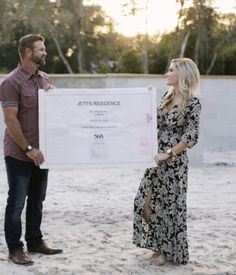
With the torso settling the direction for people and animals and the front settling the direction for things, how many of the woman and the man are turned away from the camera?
0

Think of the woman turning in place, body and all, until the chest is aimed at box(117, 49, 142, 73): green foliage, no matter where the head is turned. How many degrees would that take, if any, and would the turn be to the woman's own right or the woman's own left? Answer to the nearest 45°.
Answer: approximately 135° to the woman's own right

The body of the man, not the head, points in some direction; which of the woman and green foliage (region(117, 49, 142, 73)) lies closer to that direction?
the woman

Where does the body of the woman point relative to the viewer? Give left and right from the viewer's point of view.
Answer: facing the viewer and to the left of the viewer

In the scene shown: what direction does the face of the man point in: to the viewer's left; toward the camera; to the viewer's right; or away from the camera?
to the viewer's right

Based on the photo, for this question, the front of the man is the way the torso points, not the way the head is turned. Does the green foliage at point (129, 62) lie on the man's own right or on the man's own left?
on the man's own left

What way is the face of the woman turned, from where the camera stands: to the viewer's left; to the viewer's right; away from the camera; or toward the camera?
to the viewer's left

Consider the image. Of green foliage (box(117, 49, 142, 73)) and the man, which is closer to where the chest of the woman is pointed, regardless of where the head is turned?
the man

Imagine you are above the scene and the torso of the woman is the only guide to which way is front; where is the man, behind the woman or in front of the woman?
in front

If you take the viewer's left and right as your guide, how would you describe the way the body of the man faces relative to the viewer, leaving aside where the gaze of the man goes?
facing the viewer and to the right of the viewer
